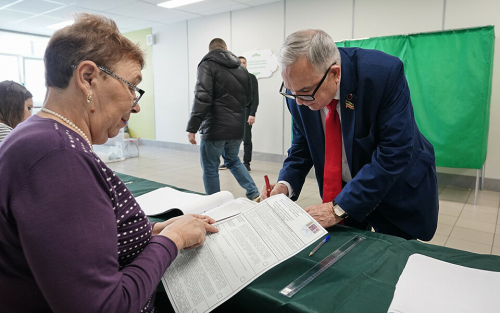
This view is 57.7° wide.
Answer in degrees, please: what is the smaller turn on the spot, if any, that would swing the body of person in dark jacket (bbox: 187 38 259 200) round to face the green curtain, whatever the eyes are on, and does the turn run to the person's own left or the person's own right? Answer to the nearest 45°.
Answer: approximately 135° to the person's own right

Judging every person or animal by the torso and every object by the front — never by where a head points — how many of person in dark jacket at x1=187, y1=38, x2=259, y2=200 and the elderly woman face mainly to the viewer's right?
1

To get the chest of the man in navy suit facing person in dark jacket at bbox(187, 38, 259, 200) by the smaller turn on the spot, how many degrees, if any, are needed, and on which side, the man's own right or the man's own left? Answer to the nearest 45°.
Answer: approximately 90° to the man's own right

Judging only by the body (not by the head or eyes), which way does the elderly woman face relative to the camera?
to the viewer's right

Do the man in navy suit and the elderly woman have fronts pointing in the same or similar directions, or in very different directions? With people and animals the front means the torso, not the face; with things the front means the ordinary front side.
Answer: very different directions

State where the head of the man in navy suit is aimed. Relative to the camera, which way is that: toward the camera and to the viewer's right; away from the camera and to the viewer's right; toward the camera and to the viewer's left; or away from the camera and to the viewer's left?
toward the camera and to the viewer's left

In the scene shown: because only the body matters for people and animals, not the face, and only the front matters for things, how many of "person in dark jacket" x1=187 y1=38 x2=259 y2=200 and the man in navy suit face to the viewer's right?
0

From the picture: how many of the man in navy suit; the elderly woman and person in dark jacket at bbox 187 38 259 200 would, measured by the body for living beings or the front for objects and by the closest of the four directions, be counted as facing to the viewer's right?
1

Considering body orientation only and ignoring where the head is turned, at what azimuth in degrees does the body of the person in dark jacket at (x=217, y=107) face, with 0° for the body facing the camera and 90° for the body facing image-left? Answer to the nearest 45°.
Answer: approximately 135°

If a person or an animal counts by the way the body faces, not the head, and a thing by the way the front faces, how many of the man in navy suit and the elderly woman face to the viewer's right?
1

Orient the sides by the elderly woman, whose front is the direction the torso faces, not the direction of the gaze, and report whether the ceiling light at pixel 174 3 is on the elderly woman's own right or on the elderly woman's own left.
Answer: on the elderly woman's own left

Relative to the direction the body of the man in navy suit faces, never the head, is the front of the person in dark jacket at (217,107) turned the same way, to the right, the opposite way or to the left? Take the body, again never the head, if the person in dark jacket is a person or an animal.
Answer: to the right

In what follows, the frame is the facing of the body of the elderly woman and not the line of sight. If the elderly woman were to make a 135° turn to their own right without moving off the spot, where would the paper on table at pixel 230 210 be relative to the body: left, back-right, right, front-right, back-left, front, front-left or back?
back

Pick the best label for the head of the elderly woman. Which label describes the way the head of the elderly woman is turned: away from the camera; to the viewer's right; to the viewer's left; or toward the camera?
to the viewer's right
